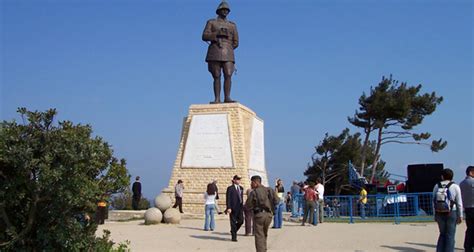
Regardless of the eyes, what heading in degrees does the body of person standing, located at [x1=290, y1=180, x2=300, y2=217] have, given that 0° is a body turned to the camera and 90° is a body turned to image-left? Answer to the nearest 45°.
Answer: approximately 180°

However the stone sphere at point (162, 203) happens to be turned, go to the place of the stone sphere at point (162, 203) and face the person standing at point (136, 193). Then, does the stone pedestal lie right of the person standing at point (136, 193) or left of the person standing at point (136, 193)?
right
